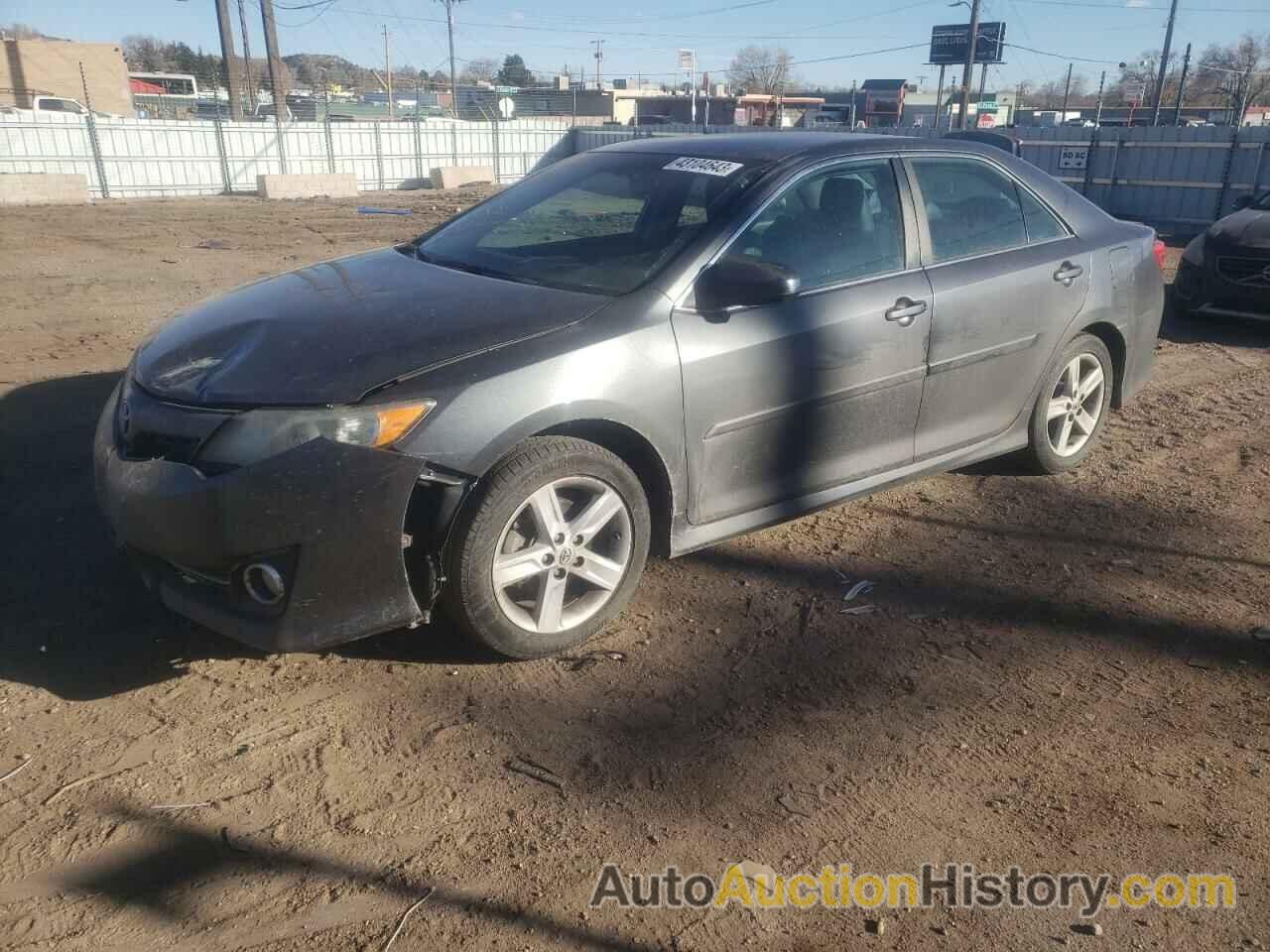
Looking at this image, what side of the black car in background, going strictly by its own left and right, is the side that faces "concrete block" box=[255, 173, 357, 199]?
right

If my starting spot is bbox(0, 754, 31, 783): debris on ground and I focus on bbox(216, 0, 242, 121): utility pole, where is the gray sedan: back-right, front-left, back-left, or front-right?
front-right

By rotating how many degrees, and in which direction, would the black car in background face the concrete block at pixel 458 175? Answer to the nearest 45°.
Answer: approximately 90° to its right

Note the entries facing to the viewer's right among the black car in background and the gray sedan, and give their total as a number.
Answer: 0

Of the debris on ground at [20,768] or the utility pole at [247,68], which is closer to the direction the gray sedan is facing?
the debris on ground

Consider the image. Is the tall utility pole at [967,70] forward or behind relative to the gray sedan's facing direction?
behind

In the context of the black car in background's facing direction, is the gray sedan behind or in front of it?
in front

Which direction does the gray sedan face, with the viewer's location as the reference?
facing the viewer and to the left of the viewer

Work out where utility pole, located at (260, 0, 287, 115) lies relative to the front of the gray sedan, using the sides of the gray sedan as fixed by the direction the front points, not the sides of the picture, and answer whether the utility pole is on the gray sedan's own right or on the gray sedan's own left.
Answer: on the gray sedan's own right

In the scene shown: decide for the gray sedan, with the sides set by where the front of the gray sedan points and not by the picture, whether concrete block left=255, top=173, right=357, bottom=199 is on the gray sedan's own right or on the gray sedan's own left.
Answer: on the gray sedan's own right

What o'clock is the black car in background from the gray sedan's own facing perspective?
The black car in background is roughly at 6 o'clock from the gray sedan.

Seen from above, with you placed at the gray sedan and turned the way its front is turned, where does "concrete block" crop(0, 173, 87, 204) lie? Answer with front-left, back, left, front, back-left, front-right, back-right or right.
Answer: right

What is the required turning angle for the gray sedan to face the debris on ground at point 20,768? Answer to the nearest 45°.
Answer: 0° — it already faces it

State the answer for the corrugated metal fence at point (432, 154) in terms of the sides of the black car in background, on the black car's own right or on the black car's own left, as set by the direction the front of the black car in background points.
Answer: on the black car's own right

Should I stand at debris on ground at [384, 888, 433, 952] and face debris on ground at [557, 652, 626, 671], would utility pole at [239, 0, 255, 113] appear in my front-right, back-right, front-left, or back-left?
front-left
